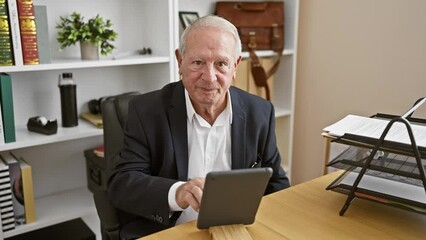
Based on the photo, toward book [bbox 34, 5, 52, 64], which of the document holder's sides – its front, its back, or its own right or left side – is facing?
front

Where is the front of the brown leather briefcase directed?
toward the camera

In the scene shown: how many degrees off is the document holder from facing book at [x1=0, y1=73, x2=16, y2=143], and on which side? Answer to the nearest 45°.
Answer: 0° — it already faces it

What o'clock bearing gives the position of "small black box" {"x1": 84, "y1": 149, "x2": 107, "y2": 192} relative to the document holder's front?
The small black box is roughly at 1 o'clock from the document holder.

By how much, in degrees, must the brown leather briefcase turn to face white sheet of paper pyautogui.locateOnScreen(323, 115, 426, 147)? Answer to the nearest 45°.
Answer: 0° — it already faces it

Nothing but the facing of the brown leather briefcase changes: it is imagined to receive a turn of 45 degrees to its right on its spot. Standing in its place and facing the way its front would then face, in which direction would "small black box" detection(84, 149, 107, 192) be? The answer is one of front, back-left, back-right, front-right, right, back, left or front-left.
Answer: front

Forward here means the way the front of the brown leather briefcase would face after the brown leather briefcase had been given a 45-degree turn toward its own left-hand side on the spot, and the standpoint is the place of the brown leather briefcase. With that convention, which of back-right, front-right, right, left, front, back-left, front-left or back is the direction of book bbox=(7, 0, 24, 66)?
right

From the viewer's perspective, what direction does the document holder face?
to the viewer's left

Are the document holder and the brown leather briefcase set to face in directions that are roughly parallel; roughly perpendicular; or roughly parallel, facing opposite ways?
roughly perpendicular

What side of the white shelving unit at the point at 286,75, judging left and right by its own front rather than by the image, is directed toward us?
front

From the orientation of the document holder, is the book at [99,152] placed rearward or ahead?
ahead

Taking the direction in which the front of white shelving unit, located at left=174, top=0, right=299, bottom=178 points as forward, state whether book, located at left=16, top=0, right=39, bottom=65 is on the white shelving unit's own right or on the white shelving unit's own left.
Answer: on the white shelving unit's own right

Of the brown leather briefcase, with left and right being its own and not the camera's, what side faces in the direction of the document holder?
front

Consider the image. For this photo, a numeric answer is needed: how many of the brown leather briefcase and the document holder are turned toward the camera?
1

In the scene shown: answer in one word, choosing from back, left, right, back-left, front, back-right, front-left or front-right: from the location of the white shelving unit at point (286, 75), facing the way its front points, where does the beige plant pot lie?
front-right

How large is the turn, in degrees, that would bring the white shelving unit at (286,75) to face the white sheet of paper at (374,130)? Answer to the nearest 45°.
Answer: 0° — it already faces it

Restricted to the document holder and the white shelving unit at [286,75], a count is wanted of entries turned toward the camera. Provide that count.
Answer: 1

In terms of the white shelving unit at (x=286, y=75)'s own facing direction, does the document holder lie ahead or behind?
ahead

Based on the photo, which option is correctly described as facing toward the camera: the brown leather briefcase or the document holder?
the brown leather briefcase
